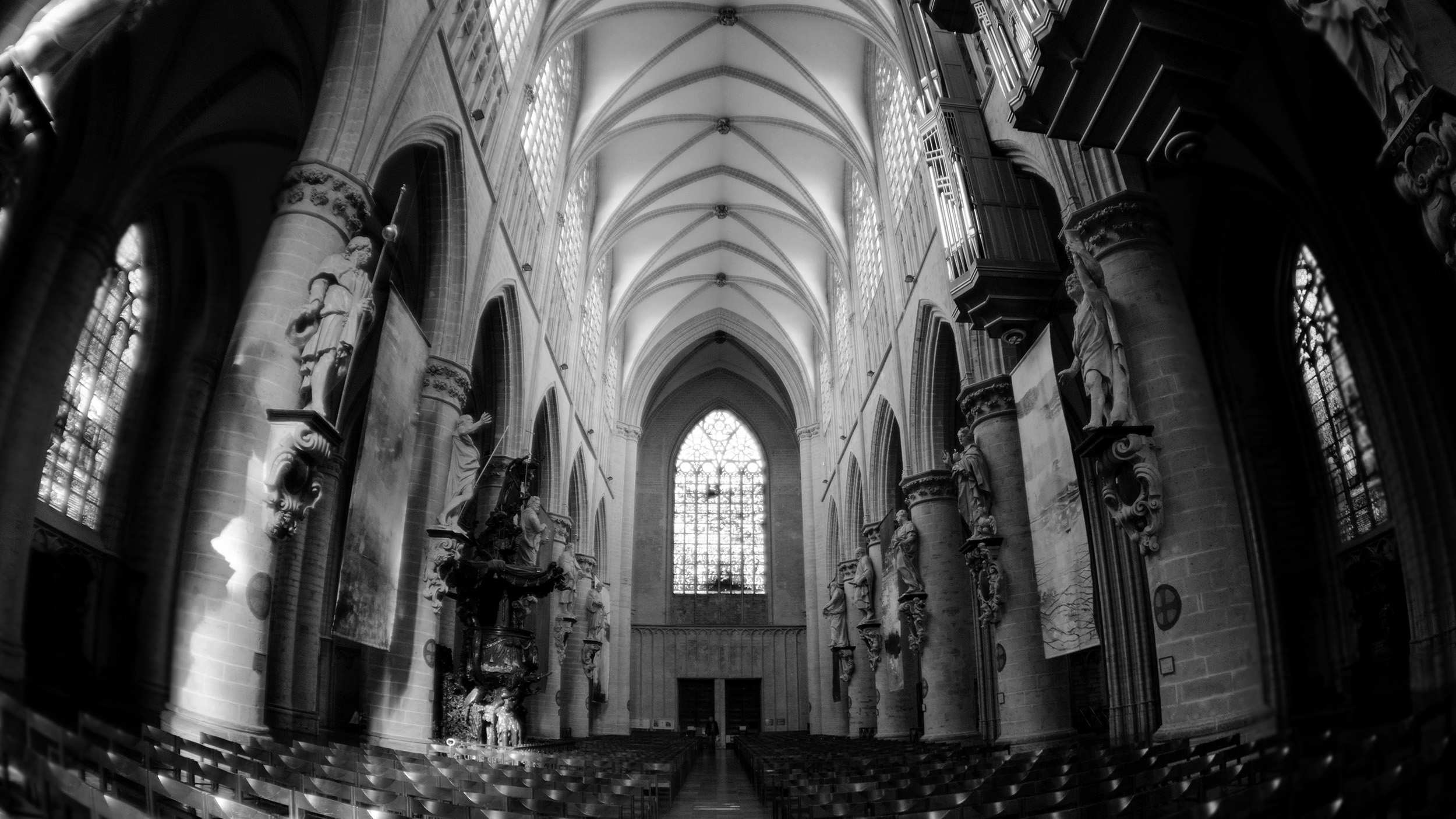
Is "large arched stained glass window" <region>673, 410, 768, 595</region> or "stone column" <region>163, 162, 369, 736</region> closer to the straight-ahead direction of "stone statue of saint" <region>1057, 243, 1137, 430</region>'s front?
the stone column

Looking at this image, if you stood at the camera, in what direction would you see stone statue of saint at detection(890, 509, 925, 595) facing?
facing to the left of the viewer

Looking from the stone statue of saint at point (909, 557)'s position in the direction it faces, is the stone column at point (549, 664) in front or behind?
in front

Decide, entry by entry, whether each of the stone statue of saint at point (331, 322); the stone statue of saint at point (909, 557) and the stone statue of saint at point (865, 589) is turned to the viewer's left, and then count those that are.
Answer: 2

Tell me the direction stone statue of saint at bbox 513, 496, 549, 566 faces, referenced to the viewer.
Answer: facing to the right of the viewer

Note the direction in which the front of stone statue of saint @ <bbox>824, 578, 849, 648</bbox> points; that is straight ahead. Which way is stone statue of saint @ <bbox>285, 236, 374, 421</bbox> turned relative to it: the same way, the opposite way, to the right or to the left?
the opposite way

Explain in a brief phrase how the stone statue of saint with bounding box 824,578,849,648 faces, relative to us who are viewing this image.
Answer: facing to the left of the viewer

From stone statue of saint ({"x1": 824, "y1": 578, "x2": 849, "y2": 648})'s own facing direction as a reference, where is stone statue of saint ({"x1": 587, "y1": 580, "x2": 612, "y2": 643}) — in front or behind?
in front

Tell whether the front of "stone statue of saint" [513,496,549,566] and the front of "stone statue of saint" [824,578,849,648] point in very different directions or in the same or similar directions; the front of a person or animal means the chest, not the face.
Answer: very different directions

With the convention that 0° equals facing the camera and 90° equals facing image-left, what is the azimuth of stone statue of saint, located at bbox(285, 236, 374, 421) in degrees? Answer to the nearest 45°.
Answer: approximately 315°

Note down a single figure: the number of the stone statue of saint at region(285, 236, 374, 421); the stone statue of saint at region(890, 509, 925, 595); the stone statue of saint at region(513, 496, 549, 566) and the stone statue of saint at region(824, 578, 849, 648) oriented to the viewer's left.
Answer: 2

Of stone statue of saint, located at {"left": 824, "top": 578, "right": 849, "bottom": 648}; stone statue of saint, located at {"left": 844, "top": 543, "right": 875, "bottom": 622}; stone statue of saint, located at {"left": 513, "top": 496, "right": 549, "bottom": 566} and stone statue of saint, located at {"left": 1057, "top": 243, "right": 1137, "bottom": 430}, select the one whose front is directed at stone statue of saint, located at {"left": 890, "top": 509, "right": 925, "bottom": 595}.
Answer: stone statue of saint, located at {"left": 513, "top": 496, "right": 549, "bottom": 566}

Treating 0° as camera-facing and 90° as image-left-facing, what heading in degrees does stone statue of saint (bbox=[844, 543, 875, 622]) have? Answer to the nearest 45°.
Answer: approximately 90°

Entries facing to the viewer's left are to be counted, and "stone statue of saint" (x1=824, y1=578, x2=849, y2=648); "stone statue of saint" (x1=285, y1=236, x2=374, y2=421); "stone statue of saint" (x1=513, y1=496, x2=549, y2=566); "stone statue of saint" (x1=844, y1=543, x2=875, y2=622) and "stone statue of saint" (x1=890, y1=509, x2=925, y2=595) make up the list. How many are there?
3

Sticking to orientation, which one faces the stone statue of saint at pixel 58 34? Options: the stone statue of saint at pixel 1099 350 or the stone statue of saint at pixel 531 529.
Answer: the stone statue of saint at pixel 1099 350

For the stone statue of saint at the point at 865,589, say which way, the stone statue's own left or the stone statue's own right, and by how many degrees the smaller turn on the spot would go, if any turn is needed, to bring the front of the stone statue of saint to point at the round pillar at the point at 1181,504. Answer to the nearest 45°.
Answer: approximately 90° to the stone statue's own left
